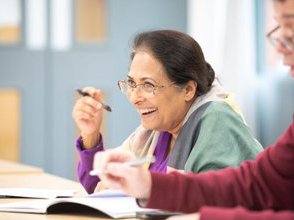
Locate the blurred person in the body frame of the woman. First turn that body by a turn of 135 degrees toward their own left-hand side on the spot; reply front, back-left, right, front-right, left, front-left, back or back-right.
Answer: right

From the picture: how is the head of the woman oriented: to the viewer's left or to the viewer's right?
to the viewer's left

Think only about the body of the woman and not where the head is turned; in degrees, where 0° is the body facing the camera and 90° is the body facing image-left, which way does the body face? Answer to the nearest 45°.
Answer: approximately 45°

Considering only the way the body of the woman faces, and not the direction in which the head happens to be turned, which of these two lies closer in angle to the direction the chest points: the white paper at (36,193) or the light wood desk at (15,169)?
the white paper

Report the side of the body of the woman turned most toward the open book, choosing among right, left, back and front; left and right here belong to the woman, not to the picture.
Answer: front

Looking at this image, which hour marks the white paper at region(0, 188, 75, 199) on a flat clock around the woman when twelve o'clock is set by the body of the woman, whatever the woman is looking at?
The white paper is roughly at 1 o'clock from the woman.

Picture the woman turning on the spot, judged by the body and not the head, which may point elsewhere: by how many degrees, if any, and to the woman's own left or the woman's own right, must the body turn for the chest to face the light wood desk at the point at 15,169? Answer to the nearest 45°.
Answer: approximately 90° to the woman's own right
